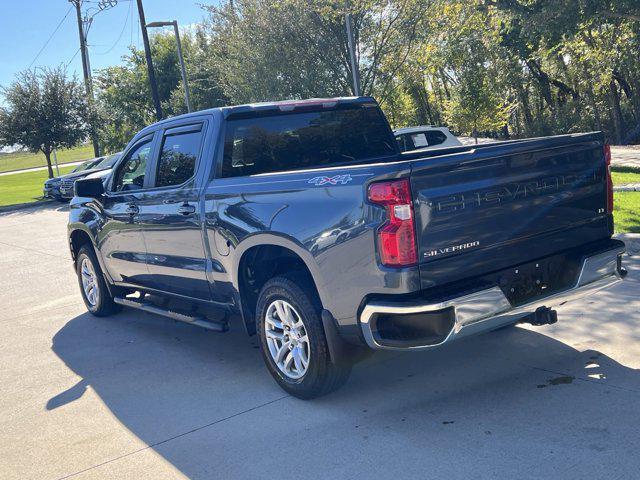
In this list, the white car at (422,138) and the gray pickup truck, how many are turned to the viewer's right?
0

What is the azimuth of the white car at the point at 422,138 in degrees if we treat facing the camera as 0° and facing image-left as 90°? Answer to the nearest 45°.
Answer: approximately 90°

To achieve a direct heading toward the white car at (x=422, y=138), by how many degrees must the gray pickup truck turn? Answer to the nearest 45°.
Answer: approximately 45° to its right

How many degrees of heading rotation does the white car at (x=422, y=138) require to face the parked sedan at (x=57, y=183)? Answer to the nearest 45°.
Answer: approximately 45° to its right

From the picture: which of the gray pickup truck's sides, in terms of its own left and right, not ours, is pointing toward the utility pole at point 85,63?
front

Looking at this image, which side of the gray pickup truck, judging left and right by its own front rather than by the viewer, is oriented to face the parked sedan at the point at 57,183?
front

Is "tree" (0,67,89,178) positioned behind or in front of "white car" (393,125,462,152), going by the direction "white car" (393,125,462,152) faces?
in front

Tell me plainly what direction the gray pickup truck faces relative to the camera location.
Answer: facing away from the viewer and to the left of the viewer
